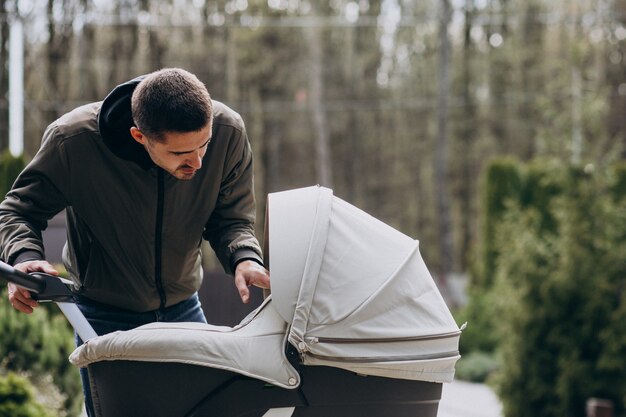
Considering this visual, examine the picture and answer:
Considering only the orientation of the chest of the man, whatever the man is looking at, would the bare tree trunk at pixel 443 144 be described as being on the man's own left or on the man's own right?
on the man's own left

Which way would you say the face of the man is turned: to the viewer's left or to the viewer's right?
to the viewer's right

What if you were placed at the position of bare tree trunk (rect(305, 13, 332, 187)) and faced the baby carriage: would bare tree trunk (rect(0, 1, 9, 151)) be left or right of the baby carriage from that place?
right

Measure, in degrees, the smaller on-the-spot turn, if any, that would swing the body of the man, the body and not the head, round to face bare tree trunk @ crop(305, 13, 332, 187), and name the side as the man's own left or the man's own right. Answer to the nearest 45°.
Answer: approximately 135° to the man's own left

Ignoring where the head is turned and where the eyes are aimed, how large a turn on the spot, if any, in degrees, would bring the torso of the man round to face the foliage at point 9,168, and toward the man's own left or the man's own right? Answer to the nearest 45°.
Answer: approximately 135° to the man's own left

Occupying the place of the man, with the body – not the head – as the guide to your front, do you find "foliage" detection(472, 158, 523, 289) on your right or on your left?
on your left

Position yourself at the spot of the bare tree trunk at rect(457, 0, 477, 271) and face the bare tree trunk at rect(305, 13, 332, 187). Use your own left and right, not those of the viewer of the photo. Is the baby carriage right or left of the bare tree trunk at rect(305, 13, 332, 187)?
left

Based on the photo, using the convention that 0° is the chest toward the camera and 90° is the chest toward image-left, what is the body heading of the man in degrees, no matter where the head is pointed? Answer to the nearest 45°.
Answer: approximately 315°

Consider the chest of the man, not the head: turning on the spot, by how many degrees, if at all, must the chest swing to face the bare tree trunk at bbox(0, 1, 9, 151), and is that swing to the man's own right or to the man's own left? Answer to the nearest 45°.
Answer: approximately 135° to the man's own left

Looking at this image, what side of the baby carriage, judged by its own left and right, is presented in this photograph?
right

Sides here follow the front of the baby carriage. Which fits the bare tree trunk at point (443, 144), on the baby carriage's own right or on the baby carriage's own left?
on the baby carriage's own left
